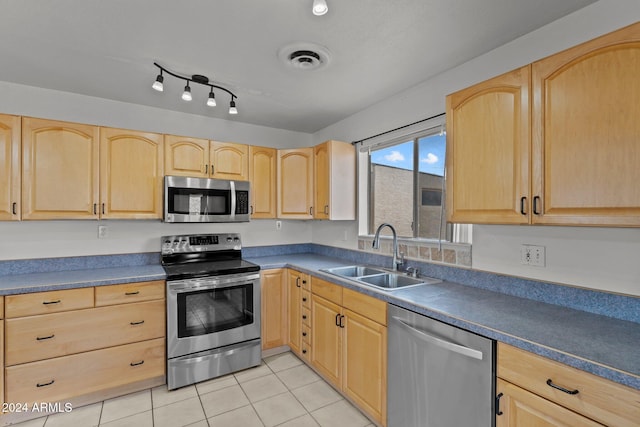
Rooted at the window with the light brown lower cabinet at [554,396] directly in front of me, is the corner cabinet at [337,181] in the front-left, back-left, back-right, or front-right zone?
back-right

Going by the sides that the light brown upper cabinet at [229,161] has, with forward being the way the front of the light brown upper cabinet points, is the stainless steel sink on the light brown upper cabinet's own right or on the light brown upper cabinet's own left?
on the light brown upper cabinet's own left

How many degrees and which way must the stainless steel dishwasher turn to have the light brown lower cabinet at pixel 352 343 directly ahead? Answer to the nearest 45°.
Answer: approximately 90° to its right

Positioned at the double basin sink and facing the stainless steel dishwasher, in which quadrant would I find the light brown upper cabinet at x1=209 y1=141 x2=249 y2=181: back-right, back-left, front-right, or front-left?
back-right

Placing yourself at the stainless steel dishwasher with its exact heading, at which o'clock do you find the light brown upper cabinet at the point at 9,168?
The light brown upper cabinet is roughly at 1 o'clock from the stainless steel dishwasher.

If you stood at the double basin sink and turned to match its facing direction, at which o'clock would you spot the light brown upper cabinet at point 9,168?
The light brown upper cabinet is roughly at 1 o'clock from the double basin sink.

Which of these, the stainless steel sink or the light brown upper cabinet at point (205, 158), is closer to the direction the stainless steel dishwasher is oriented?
the light brown upper cabinet

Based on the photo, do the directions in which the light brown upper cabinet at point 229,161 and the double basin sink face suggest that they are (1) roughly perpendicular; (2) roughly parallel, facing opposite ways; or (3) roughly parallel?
roughly perpendicular

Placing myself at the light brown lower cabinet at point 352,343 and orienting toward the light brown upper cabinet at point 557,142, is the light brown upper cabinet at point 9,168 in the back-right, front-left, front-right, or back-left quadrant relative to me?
back-right

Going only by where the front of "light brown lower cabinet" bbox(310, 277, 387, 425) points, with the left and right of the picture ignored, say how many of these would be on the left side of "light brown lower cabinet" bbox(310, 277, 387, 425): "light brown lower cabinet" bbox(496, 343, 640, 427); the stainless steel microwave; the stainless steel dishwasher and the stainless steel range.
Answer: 2

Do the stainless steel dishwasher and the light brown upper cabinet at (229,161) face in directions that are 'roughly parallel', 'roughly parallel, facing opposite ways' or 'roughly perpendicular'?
roughly perpendicular
